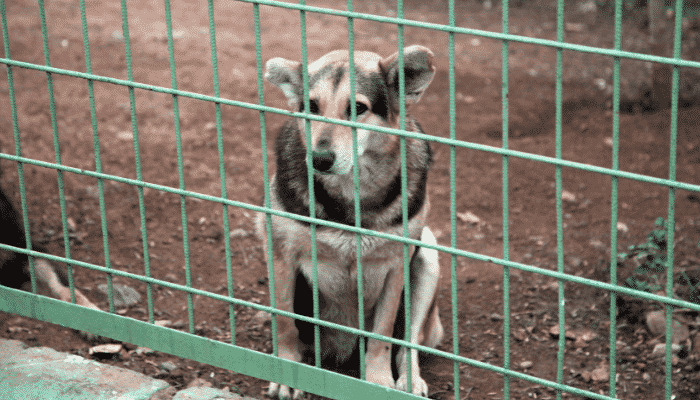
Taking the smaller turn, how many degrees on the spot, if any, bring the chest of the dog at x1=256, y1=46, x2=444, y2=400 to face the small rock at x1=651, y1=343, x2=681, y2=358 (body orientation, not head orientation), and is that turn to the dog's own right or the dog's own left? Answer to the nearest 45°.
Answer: approximately 90° to the dog's own left

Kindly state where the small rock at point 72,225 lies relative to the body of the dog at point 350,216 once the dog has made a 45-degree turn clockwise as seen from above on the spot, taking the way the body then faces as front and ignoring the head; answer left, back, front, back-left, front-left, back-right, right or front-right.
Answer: right

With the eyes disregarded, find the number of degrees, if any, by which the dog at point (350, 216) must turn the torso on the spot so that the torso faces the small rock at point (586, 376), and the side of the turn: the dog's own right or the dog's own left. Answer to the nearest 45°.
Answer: approximately 90° to the dog's own left

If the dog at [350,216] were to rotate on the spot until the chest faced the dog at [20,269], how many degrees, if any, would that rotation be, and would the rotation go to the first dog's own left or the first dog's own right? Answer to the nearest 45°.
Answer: approximately 90° to the first dog's own right

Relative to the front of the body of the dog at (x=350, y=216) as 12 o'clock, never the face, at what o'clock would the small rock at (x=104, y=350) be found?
The small rock is roughly at 3 o'clock from the dog.

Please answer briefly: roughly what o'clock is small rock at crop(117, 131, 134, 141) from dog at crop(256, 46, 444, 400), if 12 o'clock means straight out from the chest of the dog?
The small rock is roughly at 5 o'clock from the dog.

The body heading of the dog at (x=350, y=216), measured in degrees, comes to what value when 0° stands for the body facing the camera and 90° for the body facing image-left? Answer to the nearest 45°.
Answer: approximately 0°

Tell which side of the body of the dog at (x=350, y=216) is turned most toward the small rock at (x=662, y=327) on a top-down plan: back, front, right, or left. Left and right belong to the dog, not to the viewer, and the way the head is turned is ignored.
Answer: left

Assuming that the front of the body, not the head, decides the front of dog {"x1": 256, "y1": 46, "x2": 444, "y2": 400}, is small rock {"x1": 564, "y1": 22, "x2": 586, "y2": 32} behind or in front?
behind

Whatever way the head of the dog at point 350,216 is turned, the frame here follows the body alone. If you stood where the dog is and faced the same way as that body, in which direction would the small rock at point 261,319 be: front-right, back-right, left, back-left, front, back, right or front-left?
back-right

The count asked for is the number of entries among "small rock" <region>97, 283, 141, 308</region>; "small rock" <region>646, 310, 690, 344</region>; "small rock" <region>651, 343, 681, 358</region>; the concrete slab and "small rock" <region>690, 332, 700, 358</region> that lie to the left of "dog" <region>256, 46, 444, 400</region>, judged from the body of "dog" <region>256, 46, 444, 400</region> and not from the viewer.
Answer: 3
